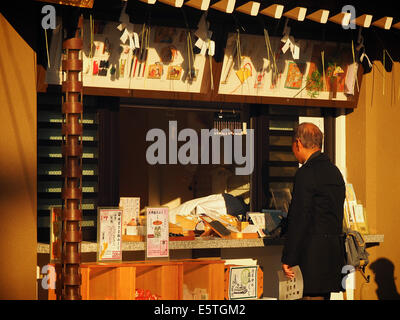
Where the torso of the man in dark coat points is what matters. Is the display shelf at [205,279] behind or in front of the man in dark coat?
in front

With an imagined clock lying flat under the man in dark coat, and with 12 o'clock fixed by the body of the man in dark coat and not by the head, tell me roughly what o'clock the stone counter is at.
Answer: The stone counter is roughly at 12 o'clock from the man in dark coat.

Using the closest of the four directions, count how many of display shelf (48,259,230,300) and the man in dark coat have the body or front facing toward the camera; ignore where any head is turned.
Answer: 1

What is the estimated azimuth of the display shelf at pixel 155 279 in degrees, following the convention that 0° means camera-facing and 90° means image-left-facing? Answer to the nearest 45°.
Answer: approximately 0°

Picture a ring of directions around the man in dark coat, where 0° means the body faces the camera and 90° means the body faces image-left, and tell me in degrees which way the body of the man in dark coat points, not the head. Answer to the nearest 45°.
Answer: approximately 135°

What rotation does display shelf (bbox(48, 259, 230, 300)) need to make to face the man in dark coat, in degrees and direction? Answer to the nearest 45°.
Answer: approximately 45° to its left

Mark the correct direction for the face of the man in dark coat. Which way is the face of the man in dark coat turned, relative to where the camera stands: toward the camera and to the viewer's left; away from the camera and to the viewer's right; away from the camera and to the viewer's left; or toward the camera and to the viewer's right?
away from the camera and to the viewer's left

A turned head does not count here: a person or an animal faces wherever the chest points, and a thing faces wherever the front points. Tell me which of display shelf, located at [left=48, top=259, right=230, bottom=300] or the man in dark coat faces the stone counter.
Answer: the man in dark coat
